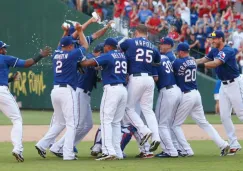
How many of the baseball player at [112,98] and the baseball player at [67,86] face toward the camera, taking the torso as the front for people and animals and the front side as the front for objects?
0

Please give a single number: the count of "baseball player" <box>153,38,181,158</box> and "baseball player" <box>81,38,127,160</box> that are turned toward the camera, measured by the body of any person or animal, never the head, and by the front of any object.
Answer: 0

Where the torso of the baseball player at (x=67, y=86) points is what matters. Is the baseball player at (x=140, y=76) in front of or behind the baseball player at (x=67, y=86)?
in front

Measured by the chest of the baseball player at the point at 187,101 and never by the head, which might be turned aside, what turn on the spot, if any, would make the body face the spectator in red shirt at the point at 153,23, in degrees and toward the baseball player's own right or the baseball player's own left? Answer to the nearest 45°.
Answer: approximately 45° to the baseball player's own right

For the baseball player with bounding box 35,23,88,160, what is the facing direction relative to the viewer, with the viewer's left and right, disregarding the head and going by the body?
facing away from the viewer and to the right of the viewer

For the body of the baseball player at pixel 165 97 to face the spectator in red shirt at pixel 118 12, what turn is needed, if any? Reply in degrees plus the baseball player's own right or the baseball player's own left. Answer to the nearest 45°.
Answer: approximately 45° to the baseball player's own right

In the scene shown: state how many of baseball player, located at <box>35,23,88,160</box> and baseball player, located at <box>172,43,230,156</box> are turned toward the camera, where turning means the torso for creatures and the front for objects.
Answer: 0

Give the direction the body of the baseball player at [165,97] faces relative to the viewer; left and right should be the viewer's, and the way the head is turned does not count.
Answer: facing away from the viewer and to the left of the viewer

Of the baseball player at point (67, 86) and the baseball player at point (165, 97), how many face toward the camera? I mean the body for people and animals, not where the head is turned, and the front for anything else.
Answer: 0

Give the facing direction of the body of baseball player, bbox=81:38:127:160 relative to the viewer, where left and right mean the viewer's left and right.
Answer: facing away from the viewer and to the left of the viewer

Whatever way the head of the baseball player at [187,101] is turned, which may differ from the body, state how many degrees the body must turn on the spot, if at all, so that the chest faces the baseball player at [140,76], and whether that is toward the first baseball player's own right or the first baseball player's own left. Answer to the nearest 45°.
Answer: approximately 90° to the first baseball player's own left

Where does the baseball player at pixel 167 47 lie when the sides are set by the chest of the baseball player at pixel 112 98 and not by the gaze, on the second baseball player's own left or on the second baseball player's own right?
on the second baseball player's own right

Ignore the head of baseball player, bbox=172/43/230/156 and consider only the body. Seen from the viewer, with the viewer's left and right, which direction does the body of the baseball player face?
facing away from the viewer and to the left of the viewer
